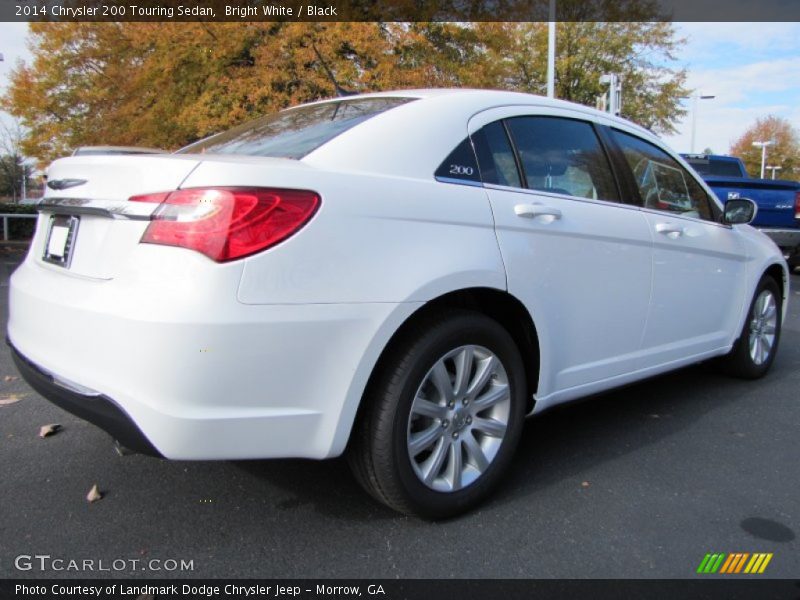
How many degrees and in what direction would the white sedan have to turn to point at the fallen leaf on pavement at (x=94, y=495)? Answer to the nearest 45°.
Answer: approximately 135° to its left

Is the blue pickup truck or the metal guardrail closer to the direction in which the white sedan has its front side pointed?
the blue pickup truck

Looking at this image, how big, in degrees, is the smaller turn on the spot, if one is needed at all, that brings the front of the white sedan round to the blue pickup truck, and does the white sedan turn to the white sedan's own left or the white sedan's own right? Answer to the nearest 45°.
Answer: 0° — it already faces it

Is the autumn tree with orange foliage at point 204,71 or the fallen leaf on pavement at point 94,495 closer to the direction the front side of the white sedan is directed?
the autumn tree with orange foliage

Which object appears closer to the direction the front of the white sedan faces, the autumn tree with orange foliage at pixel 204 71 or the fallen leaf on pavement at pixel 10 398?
the autumn tree with orange foliage

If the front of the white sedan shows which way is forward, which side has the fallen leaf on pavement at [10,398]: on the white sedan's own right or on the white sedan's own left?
on the white sedan's own left

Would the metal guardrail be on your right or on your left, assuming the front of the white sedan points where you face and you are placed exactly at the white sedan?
on your left

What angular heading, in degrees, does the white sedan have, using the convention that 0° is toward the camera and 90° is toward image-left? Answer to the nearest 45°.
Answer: approximately 225°

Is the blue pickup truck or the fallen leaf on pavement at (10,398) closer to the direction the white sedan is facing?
the blue pickup truck

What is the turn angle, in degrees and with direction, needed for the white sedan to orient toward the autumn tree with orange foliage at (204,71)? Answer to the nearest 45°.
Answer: approximately 45° to its left
